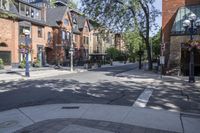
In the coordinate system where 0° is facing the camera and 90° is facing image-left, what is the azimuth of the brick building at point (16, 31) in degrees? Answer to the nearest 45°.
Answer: approximately 315°

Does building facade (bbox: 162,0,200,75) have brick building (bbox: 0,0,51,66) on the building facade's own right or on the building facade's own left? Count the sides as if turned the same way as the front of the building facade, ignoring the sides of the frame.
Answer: on the building facade's own right

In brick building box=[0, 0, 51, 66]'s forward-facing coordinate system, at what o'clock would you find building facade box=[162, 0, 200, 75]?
The building facade is roughly at 12 o'clock from the brick building.
